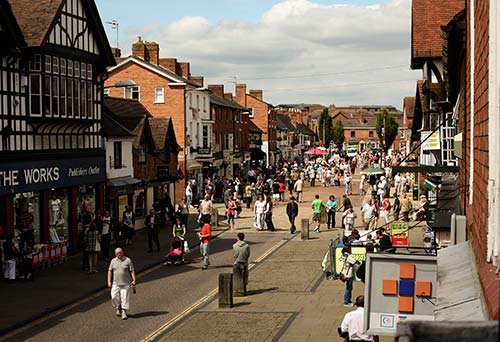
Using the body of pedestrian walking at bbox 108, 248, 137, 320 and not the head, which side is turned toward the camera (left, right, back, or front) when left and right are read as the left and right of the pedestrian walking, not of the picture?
front

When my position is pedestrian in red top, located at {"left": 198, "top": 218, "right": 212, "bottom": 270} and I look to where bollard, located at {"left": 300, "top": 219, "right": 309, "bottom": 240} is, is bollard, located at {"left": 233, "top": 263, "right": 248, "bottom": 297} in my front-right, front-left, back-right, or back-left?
back-right

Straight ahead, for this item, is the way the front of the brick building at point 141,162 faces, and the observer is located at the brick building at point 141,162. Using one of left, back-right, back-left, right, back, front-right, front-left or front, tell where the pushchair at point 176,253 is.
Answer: front-right

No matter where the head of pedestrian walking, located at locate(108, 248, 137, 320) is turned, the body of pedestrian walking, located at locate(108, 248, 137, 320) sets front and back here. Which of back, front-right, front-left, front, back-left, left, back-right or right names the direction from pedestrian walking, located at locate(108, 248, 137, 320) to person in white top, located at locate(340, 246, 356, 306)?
left

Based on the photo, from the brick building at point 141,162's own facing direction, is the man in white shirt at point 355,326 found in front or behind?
in front

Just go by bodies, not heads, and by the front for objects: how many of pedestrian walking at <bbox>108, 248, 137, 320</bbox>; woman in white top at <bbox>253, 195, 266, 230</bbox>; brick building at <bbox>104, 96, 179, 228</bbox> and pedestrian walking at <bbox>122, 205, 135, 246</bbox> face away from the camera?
0

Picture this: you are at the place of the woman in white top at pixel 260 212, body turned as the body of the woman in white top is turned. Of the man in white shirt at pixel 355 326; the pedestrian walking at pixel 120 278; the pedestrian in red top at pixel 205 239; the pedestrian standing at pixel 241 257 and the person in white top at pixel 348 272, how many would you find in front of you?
5

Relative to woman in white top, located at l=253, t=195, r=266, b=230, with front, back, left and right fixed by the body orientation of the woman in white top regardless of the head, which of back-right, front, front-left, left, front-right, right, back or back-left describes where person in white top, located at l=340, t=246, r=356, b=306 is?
front

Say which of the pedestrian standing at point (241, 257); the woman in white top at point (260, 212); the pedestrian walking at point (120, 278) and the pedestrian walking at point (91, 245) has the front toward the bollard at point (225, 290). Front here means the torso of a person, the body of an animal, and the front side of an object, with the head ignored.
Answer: the woman in white top

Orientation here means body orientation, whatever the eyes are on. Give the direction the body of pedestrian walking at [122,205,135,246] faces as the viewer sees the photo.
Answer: toward the camera

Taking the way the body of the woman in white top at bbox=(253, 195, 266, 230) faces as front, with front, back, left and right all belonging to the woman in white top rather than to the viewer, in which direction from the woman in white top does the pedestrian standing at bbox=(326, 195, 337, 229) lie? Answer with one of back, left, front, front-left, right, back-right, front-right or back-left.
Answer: left

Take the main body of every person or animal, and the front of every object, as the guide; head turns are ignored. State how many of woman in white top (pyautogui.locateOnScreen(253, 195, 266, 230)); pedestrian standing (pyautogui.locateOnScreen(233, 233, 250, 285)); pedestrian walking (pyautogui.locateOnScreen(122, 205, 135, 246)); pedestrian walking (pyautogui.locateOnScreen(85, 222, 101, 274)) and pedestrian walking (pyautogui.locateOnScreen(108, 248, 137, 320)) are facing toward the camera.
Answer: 3

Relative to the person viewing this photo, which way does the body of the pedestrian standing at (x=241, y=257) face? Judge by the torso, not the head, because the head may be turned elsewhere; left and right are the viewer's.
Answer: facing away from the viewer

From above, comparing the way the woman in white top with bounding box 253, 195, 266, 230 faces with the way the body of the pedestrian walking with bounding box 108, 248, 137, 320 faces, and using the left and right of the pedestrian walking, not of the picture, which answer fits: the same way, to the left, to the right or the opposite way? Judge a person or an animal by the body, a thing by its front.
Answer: the same way

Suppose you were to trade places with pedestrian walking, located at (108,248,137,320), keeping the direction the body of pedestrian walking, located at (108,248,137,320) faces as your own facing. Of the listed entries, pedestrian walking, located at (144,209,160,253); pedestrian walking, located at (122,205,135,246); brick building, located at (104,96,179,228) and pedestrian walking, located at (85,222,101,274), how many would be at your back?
4

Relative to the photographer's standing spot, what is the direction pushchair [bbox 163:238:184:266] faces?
facing the viewer and to the left of the viewer

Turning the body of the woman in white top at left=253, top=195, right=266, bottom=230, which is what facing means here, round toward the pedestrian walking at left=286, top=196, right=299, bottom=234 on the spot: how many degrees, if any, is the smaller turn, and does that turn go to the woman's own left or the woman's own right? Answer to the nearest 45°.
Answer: approximately 45° to the woman's own left

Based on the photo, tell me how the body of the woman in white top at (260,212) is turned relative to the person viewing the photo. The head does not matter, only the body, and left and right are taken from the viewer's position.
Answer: facing the viewer
